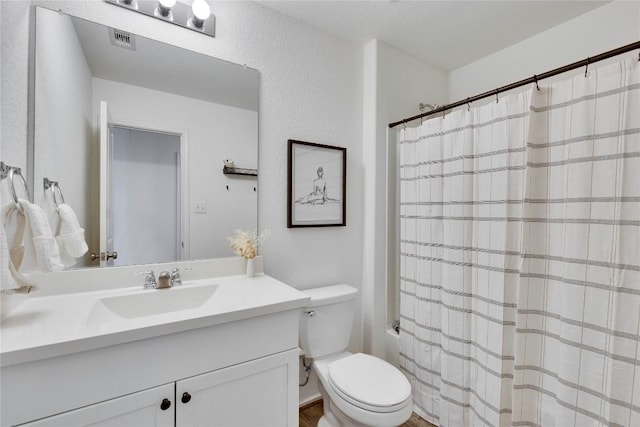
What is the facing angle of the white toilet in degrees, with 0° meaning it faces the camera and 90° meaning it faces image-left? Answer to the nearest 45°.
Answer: approximately 315°

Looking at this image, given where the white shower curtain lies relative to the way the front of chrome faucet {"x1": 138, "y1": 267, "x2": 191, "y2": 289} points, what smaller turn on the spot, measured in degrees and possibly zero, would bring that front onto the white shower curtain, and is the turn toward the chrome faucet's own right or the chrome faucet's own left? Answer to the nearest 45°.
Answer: approximately 45° to the chrome faucet's own left

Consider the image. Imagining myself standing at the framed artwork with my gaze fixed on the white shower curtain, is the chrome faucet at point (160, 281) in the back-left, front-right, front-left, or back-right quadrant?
back-right

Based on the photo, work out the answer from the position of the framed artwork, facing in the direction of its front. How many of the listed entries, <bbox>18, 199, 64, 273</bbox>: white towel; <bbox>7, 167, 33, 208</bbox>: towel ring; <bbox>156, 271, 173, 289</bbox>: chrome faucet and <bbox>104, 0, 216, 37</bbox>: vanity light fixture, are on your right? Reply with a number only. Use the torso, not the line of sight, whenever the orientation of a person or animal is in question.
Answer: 4

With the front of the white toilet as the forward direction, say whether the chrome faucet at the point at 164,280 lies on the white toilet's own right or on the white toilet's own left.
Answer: on the white toilet's own right

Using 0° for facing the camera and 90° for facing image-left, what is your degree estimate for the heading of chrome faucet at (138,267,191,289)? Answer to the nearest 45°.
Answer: approximately 0°
